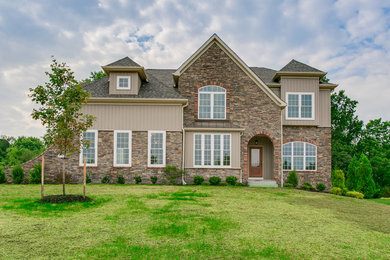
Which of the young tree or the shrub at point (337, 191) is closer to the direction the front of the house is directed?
the young tree

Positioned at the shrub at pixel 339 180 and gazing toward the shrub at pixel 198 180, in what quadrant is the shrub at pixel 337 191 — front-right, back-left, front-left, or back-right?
front-left

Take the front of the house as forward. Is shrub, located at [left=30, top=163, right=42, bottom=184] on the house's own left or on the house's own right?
on the house's own right

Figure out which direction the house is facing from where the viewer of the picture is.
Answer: facing the viewer

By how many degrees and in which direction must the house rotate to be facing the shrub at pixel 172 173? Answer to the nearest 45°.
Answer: approximately 45° to its right

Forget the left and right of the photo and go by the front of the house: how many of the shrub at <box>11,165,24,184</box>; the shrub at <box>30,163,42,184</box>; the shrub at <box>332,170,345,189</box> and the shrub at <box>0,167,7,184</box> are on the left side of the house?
1

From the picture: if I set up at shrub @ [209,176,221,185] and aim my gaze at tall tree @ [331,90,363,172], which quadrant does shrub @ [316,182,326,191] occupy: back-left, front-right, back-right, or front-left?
front-right

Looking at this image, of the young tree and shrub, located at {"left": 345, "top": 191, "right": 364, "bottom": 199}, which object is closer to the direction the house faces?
the young tree

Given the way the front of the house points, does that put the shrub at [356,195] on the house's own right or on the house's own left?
on the house's own left
